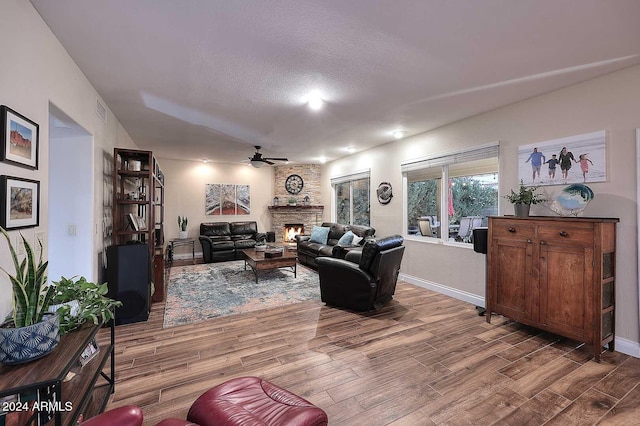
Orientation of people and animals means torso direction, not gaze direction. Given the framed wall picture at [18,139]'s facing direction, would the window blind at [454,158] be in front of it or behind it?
in front

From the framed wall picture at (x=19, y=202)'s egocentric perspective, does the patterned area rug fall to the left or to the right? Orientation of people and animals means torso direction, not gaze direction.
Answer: on its left

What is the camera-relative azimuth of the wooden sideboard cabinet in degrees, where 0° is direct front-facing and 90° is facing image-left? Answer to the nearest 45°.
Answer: approximately 45°

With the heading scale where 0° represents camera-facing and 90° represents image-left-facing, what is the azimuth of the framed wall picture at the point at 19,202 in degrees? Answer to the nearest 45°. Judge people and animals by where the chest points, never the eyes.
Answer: approximately 315°

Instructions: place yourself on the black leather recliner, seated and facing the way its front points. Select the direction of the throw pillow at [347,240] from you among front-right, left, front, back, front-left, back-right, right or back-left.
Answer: front-right

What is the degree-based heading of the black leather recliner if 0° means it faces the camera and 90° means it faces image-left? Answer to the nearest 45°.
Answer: approximately 135°

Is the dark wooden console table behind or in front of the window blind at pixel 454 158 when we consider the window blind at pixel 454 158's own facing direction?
in front

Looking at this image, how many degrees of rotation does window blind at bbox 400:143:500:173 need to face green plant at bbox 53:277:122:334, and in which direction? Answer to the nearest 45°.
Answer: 0° — it already faces it

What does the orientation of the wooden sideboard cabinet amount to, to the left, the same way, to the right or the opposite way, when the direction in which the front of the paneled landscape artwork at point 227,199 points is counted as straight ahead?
to the right

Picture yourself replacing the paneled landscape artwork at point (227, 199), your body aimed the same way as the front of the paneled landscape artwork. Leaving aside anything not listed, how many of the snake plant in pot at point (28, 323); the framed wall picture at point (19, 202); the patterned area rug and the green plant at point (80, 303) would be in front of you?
4

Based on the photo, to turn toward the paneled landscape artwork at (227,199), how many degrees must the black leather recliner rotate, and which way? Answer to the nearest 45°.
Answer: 0° — it already faces it

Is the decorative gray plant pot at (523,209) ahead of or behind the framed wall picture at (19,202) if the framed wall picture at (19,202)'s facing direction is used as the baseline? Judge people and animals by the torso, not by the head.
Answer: ahead

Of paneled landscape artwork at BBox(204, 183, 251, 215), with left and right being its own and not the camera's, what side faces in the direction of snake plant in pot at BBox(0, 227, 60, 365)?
front
